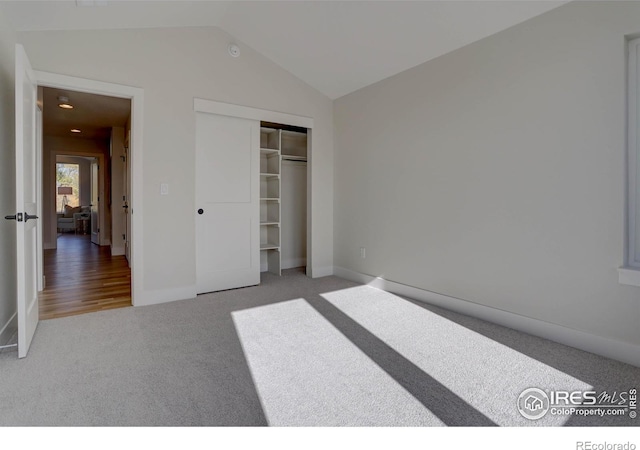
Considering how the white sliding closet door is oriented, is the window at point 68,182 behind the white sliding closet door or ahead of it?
behind

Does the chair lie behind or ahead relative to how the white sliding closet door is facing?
behind

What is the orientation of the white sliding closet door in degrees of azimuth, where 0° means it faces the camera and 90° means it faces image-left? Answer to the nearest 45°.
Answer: approximately 315°

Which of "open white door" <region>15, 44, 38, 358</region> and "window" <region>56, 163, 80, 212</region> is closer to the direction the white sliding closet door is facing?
the open white door

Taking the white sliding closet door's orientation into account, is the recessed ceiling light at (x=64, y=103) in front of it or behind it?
behind

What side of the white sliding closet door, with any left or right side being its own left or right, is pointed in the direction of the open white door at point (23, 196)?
right
